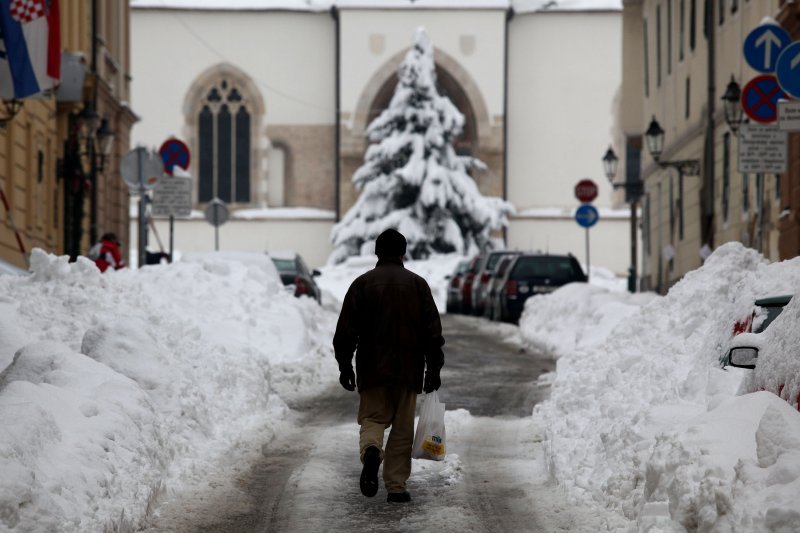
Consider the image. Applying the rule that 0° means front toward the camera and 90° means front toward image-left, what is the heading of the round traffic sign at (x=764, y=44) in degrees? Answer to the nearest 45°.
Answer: approximately 0°

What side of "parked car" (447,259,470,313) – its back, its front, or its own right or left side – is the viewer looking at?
back

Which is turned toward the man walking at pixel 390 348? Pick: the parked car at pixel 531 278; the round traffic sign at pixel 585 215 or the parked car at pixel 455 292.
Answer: the round traffic sign

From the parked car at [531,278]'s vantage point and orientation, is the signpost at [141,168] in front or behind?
behind

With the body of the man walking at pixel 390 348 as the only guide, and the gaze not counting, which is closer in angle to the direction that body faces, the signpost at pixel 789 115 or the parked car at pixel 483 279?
the parked car

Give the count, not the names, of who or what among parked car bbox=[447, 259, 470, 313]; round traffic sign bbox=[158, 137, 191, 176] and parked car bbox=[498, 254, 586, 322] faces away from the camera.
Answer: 2

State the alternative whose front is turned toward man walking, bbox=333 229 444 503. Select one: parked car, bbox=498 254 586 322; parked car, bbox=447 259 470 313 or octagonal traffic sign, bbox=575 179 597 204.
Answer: the octagonal traffic sign

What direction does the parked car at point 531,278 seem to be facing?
away from the camera

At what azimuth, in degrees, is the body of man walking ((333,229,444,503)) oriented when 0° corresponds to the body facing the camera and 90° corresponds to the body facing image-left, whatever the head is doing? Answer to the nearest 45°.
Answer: approximately 180°

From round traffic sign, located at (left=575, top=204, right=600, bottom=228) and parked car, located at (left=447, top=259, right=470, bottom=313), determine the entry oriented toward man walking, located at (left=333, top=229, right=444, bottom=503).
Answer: the round traffic sign

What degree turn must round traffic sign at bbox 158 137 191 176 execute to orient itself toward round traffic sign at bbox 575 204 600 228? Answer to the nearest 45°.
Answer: approximately 135° to its left
